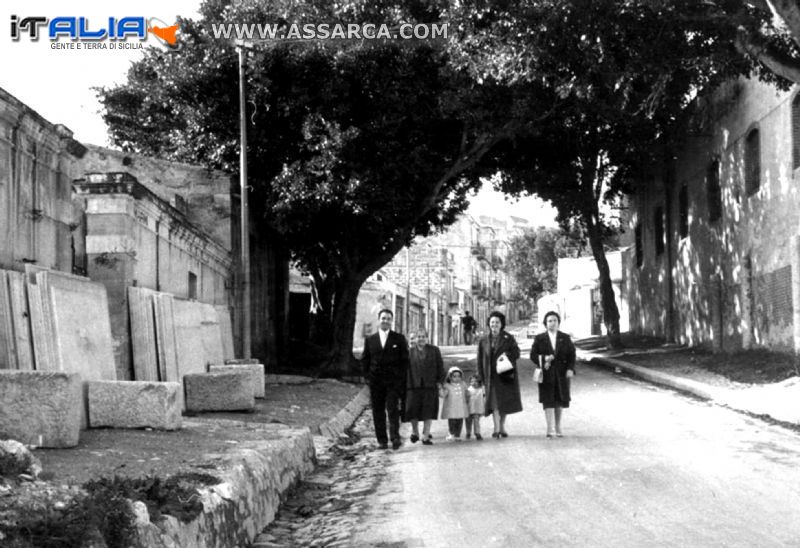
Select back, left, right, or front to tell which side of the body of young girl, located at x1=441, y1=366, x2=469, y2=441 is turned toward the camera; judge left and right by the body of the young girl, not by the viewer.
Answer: front

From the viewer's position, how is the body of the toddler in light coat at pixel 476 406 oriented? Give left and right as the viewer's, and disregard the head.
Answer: facing the viewer

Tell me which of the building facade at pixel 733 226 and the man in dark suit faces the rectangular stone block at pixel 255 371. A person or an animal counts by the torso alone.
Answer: the building facade

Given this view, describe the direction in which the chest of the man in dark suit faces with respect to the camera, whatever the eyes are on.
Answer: toward the camera

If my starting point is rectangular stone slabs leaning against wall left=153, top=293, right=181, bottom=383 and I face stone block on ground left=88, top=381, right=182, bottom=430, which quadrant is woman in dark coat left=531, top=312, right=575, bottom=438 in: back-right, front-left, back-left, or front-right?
front-left

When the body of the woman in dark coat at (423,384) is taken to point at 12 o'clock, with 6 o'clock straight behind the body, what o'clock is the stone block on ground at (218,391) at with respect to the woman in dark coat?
The stone block on ground is roughly at 4 o'clock from the woman in dark coat.

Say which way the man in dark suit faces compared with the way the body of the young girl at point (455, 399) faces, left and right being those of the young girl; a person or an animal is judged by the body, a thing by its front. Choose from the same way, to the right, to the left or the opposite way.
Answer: the same way

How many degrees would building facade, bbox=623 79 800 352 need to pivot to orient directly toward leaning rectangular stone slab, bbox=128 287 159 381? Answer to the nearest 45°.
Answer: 0° — it already faces it

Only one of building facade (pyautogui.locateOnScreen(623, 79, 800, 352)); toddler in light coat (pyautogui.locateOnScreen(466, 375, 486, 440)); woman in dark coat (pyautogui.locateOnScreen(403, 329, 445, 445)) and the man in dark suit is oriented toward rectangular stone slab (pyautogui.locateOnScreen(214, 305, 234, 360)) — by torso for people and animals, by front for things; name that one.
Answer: the building facade

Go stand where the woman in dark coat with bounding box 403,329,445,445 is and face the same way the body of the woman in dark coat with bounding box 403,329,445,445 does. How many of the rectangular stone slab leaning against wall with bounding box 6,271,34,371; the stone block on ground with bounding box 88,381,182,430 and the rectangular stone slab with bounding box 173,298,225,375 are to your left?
0

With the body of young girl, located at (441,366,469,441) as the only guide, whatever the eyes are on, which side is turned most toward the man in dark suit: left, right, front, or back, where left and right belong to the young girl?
right

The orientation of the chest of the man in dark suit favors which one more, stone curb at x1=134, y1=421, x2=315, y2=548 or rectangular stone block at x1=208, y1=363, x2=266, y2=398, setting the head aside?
the stone curb

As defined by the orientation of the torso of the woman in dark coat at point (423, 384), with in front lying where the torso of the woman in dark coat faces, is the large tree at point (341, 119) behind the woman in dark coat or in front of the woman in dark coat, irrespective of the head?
behind

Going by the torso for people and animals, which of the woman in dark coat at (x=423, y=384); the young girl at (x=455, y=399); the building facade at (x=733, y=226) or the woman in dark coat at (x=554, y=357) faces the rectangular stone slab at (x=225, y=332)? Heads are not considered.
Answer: the building facade

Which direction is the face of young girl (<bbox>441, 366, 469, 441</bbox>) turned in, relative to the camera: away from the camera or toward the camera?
toward the camera

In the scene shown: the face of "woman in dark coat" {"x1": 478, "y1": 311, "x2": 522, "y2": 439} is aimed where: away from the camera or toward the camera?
toward the camera

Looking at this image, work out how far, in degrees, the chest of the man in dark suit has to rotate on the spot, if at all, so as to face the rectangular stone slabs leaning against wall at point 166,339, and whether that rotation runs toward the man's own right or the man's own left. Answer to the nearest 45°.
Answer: approximately 135° to the man's own right

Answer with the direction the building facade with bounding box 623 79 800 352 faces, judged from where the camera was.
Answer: facing the viewer and to the left of the viewer

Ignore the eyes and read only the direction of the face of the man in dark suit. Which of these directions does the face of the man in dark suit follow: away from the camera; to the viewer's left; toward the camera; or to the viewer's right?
toward the camera

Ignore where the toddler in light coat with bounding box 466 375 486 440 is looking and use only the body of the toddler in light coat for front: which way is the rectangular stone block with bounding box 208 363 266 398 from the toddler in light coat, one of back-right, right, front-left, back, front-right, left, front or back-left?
back-right

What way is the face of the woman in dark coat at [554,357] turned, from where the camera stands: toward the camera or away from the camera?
toward the camera
